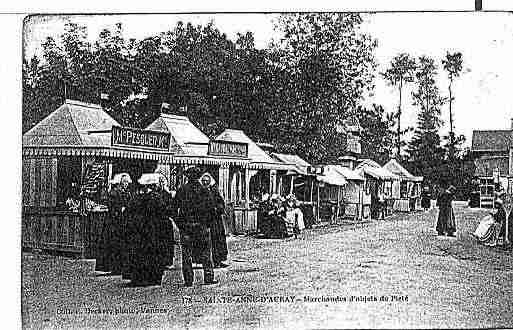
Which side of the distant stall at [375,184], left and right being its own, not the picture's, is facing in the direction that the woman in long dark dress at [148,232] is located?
right

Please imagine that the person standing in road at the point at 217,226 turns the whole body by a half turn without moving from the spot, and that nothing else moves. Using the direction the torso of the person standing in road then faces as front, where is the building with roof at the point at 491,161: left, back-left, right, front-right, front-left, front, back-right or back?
front-right

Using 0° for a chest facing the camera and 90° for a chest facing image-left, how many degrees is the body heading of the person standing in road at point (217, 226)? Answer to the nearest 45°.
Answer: approximately 45°

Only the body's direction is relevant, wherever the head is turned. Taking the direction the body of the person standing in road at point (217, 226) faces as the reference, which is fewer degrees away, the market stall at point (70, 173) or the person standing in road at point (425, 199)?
the market stall

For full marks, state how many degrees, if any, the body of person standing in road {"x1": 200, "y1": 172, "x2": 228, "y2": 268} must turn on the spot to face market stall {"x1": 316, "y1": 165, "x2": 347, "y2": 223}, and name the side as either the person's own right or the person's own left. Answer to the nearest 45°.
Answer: approximately 135° to the person's own left
